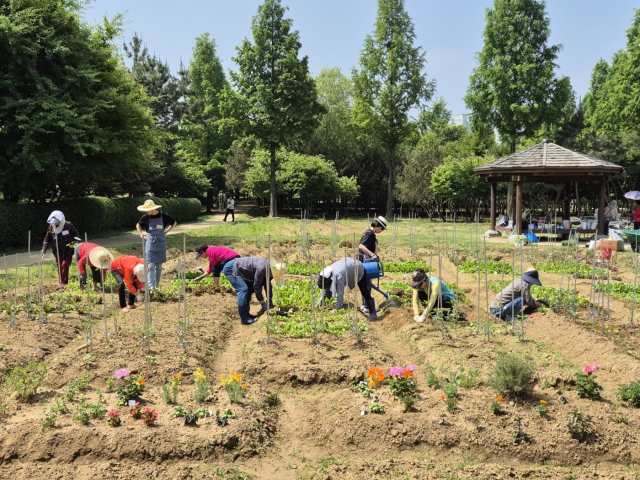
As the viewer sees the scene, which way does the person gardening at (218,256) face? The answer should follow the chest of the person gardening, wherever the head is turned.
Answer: to the viewer's left

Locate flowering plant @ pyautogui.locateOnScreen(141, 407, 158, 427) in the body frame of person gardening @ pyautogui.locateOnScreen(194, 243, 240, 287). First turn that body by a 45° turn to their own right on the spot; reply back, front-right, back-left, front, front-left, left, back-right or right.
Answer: back-left

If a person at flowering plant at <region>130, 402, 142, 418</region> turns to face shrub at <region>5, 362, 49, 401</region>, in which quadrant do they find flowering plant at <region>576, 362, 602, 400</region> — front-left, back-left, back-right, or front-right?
back-right

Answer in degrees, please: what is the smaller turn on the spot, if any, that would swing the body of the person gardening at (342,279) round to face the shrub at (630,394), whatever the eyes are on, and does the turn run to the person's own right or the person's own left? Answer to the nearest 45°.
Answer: approximately 135° to the person's own left

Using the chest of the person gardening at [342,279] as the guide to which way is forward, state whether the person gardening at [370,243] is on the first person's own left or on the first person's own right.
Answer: on the first person's own right

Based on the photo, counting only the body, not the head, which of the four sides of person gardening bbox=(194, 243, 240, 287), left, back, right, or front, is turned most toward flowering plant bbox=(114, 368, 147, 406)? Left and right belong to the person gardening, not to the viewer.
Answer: left

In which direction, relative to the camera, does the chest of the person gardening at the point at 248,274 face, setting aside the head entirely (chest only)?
to the viewer's right

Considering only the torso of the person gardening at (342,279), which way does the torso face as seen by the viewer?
to the viewer's left

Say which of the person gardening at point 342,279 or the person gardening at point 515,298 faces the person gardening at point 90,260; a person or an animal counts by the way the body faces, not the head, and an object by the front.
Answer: the person gardening at point 342,279

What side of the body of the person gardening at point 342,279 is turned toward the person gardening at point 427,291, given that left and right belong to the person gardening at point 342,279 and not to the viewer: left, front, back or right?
back

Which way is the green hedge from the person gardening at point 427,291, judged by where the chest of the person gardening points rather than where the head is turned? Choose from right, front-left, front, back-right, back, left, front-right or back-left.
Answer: right
